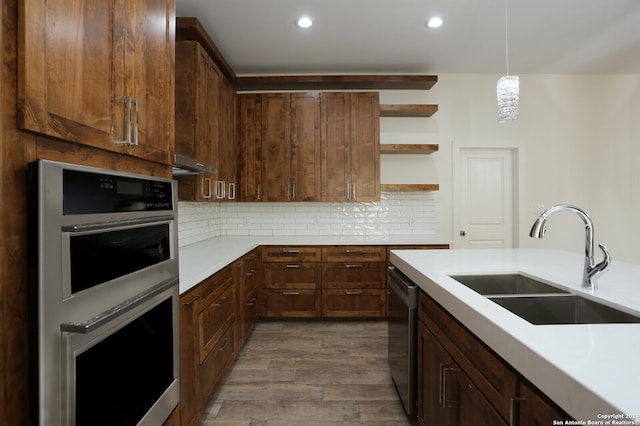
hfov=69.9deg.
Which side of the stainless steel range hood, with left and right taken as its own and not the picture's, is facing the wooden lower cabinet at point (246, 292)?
left

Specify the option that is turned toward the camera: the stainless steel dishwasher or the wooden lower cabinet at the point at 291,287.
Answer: the wooden lower cabinet

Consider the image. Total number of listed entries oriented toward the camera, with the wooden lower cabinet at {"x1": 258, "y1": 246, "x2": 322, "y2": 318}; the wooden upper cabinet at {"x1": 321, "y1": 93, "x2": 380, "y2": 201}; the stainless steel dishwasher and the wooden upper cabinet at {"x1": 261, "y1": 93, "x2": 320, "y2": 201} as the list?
3

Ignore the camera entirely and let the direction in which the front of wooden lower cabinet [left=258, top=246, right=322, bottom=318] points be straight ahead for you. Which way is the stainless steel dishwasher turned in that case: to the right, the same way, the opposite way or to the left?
to the right

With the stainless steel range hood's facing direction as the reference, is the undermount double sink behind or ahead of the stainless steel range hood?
ahead

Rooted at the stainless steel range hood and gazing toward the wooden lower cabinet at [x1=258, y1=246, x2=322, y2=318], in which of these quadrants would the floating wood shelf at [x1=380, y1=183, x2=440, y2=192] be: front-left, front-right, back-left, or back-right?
front-right

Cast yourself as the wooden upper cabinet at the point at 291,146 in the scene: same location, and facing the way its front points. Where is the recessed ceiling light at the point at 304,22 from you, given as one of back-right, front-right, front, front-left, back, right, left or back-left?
front

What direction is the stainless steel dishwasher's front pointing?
to the viewer's left

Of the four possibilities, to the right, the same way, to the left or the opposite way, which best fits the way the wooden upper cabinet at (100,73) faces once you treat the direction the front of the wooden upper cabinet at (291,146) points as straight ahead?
to the left

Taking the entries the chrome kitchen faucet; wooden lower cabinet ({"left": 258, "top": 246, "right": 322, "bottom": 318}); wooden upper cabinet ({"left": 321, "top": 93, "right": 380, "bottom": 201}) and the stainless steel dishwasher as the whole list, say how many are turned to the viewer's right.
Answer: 0

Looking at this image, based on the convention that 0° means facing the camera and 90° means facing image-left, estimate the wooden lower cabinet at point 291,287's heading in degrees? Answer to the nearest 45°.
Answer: approximately 0°

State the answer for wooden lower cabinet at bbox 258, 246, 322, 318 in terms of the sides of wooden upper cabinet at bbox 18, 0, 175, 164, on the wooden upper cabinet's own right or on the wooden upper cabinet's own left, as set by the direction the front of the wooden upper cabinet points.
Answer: on the wooden upper cabinet's own left

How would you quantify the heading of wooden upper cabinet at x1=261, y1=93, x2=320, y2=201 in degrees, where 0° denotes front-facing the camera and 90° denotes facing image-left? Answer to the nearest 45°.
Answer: approximately 0°

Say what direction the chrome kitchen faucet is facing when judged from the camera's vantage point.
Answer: facing the viewer and to the left of the viewer

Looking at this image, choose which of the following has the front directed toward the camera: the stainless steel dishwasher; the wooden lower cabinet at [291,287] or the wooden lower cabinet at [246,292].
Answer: the wooden lower cabinet at [291,287]

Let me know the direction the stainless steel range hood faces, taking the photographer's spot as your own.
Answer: facing the viewer and to the right of the viewer
